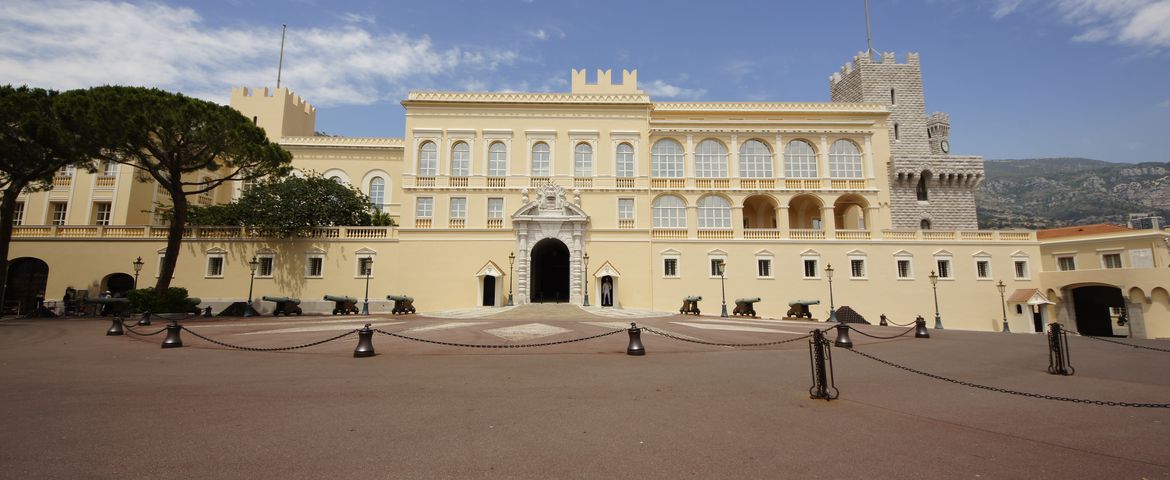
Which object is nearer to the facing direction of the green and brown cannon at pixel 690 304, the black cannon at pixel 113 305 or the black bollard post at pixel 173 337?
the black bollard post

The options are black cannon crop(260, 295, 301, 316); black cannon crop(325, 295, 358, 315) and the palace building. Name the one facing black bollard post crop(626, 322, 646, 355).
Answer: the palace building

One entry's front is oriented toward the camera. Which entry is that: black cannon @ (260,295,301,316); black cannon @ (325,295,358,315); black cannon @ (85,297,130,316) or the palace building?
the palace building

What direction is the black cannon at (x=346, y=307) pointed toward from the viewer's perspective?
to the viewer's left

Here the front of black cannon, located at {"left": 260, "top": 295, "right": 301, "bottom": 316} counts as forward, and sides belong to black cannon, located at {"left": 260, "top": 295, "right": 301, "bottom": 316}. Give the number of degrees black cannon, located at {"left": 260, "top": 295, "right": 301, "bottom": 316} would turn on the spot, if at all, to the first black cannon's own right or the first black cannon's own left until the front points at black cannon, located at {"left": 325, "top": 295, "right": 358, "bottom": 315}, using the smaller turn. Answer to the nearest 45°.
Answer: approximately 135° to the first black cannon's own left

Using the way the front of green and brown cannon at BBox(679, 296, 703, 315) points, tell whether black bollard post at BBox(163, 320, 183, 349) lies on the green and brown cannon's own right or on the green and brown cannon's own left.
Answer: on the green and brown cannon's own right

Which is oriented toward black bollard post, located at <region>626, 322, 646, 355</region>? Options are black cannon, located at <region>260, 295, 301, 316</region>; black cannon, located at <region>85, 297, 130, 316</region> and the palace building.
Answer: the palace building

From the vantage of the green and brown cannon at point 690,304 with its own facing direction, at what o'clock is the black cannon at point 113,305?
the black cannon at point 113,305 is roughly at 4 o'clock from the green and brown cannon at point 690,304.

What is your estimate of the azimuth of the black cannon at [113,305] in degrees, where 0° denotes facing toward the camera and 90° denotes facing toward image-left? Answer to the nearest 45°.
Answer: approximately 90°

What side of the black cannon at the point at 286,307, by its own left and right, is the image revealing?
left
